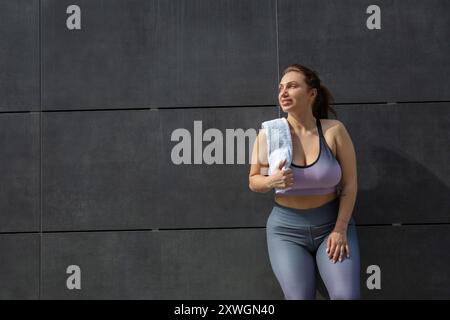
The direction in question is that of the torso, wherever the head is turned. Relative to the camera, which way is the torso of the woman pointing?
toward the camera
